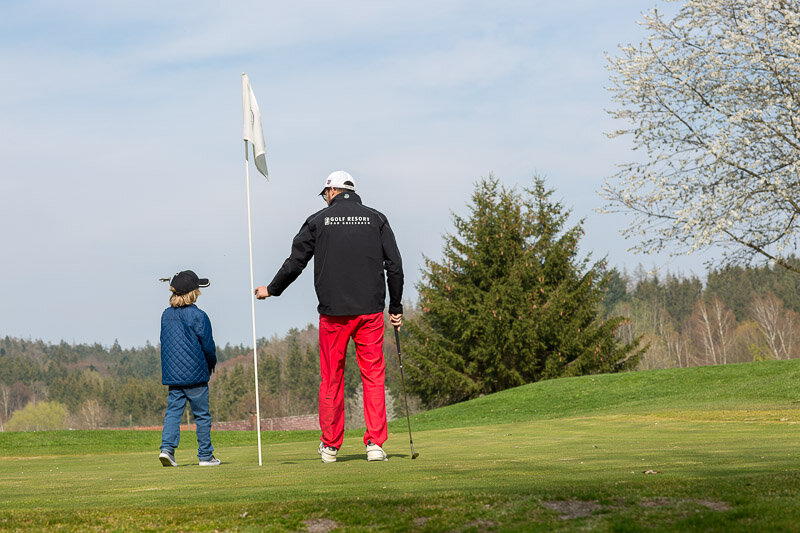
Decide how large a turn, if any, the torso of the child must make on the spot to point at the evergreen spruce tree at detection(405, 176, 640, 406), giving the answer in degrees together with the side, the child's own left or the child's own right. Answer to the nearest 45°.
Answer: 0° — they already face it

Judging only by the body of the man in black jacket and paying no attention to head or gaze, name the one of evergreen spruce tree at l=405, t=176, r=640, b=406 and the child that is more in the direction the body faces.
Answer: the evergreen spruce tree

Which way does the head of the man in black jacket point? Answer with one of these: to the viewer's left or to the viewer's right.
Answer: to the viewer's left

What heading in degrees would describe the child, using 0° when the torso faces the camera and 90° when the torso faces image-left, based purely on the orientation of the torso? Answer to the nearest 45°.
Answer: approximately 225°

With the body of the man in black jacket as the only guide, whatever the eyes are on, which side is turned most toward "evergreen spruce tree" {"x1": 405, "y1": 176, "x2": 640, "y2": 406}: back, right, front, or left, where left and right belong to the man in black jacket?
front

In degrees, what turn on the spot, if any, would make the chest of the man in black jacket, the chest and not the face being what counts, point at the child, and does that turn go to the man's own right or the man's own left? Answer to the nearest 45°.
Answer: approximately 45° to the man's own left

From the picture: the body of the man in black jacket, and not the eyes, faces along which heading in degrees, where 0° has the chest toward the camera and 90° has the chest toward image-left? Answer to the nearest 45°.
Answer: approximately 180°

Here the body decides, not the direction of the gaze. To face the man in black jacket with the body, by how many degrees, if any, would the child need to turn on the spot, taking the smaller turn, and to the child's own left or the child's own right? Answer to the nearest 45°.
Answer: approximately 90° to the child's own right
